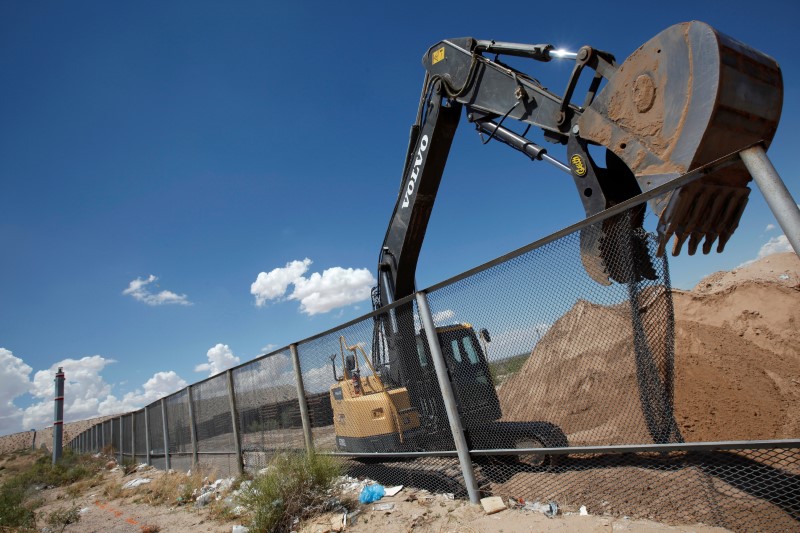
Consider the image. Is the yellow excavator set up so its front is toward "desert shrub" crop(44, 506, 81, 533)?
no

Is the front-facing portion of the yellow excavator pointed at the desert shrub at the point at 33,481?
no

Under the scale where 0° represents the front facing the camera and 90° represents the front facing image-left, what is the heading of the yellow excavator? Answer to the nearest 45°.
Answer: approximately 315°

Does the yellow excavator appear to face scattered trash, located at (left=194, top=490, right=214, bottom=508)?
no

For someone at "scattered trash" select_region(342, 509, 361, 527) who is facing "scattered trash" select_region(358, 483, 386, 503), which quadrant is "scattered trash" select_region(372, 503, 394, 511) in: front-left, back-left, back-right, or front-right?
front-right

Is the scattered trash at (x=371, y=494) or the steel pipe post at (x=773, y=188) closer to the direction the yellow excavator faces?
the steel pipe post
